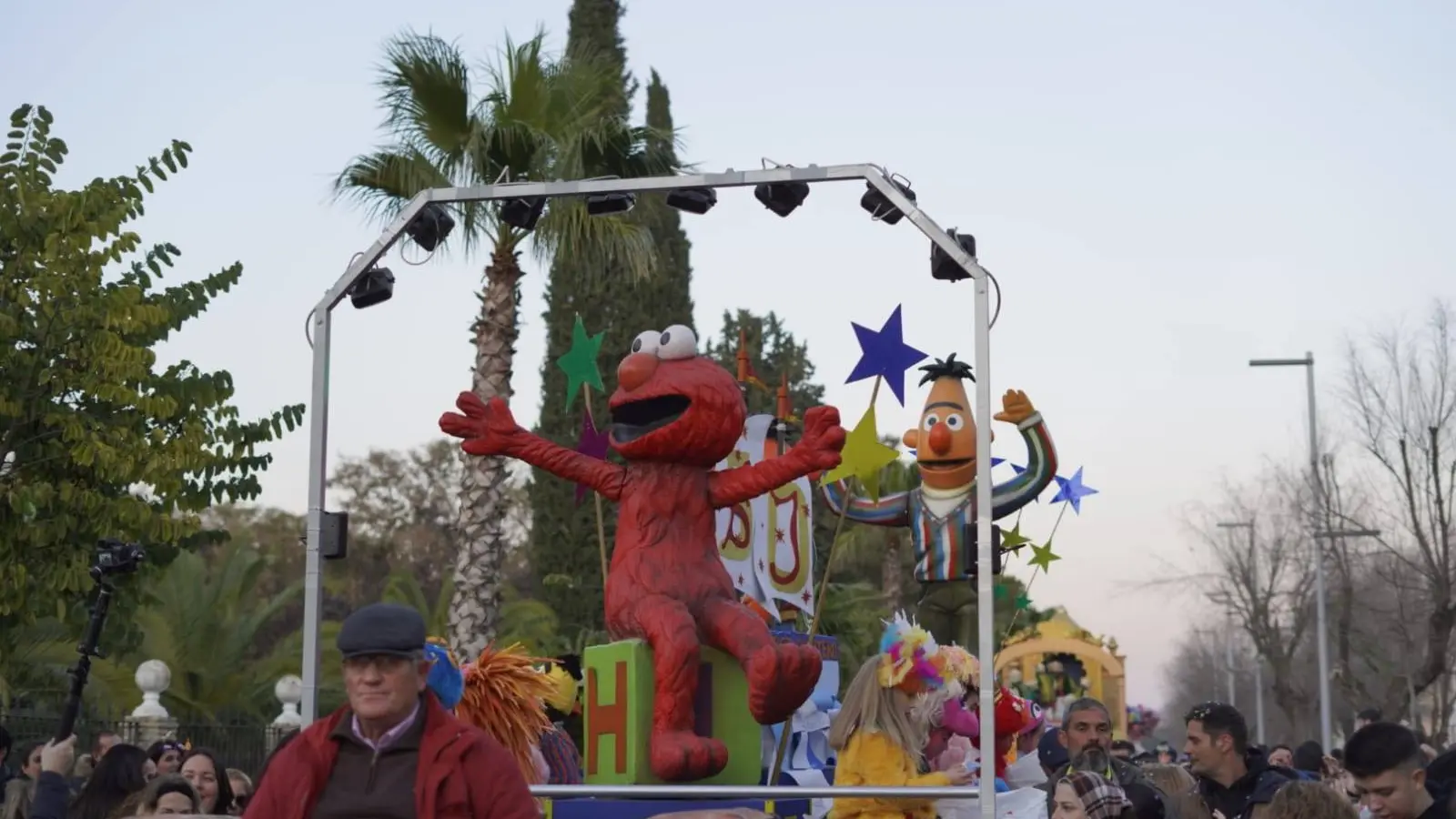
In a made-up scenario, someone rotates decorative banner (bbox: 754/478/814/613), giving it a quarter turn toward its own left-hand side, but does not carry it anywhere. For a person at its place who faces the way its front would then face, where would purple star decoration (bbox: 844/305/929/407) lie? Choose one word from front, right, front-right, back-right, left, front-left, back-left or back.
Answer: front-right

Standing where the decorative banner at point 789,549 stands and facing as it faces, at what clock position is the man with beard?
The man with beard is roughly at 10 o'clock from the decorative banner.

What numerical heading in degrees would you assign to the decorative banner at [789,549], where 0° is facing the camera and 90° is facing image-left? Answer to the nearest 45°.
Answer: approximately 45°

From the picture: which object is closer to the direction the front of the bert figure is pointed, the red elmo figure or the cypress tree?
the red elmo figure

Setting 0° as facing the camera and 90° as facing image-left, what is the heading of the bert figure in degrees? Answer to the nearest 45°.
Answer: approximately 0°

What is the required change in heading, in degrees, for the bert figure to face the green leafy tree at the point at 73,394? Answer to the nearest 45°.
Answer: approximately 90° to its right

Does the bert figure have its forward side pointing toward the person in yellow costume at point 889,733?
yes

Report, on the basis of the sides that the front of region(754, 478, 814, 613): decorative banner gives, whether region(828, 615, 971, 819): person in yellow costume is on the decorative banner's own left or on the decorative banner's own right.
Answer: on the decorative banner's own left

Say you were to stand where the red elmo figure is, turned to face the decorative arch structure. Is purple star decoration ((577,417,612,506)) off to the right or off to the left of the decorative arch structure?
left

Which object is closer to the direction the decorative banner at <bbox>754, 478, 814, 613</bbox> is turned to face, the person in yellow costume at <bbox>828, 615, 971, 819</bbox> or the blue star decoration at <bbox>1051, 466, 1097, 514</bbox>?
the person in yellow costume

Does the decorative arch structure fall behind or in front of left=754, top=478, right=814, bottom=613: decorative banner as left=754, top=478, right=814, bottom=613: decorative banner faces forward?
behind
